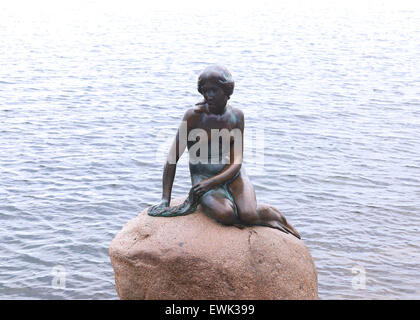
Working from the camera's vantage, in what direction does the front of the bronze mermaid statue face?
facing the viewer
